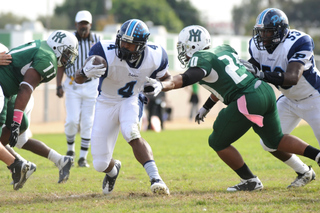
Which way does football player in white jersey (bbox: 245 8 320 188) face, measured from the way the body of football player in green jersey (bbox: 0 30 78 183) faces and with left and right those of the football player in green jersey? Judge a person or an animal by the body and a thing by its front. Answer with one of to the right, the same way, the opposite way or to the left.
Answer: the opposite way

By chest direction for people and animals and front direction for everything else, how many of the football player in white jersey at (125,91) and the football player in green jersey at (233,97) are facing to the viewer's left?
1

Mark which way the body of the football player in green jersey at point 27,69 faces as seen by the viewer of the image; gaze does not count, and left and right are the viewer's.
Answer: facing to the right of the viewer

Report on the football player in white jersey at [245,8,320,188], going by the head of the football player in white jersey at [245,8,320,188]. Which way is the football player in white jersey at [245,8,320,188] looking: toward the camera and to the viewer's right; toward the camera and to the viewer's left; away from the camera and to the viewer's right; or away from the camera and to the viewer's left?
toward the camera and to the viewer's left

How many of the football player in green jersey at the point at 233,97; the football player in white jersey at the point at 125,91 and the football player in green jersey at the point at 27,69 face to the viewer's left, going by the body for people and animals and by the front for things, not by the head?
1

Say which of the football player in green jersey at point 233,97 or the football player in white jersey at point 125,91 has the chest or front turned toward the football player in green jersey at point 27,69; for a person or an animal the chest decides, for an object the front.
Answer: the football player in green jersey at point 233,97

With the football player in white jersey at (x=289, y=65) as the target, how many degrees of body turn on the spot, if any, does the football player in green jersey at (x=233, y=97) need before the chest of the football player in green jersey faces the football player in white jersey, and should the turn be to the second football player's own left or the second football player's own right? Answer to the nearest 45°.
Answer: approximately 135° to the second football player's own right

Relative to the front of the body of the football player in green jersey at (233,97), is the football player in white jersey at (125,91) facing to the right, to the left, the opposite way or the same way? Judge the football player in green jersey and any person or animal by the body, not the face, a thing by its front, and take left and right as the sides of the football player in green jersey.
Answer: to the left

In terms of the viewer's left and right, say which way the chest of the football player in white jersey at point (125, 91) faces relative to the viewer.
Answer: facing the viewer

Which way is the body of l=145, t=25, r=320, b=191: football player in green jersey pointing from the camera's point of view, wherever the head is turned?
to the viewer's left

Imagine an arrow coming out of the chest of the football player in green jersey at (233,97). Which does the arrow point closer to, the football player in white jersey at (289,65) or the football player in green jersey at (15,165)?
the football player in green jersey

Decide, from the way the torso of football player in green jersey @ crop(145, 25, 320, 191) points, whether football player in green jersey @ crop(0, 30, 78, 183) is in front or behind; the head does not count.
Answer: in front

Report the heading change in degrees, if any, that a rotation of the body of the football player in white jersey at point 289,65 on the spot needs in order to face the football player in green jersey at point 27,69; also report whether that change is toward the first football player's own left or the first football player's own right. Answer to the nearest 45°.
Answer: approximately 45° to the first football player's own right

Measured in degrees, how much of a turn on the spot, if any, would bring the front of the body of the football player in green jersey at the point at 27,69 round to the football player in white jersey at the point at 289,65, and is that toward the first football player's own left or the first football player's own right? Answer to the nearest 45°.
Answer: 0° — they already face them

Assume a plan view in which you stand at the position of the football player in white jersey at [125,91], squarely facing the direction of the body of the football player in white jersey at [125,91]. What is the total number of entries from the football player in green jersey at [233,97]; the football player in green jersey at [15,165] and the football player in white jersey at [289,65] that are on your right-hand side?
1

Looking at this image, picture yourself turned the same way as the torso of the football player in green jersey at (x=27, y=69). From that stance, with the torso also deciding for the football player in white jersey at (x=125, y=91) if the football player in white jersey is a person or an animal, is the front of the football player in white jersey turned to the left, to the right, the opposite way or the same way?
to the right

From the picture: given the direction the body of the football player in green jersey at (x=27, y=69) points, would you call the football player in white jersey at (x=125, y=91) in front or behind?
in front

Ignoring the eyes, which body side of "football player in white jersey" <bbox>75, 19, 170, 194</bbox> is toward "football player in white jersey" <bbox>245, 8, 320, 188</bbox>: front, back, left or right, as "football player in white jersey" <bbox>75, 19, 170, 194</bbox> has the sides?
left

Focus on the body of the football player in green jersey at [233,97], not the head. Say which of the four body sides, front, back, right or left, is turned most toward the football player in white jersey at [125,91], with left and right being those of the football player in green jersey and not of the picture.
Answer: front

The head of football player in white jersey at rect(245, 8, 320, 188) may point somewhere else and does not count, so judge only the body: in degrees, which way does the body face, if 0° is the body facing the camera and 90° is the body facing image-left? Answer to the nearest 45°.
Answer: approximately 45°
